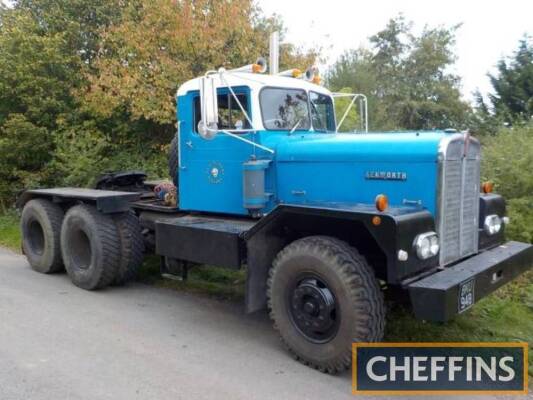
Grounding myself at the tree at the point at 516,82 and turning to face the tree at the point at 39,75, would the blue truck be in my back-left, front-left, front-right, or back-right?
front-left

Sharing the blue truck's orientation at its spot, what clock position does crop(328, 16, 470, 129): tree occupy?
The tree is roughly at 8 o'clock from the blue truck.

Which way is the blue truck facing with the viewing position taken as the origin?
facing the viewer and to the right of the viewer

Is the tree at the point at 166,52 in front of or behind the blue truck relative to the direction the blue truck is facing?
behind

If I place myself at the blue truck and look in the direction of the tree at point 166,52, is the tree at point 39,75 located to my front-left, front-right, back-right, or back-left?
front-left

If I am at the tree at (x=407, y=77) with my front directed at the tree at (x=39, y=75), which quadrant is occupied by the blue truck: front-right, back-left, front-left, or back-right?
front-left

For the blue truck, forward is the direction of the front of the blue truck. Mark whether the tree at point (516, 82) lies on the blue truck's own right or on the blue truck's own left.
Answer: on the blue truck's own left

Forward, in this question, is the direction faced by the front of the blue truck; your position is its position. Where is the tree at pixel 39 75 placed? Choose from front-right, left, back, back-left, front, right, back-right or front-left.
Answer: back

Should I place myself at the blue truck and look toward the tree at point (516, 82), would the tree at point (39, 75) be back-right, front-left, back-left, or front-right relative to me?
front-left
